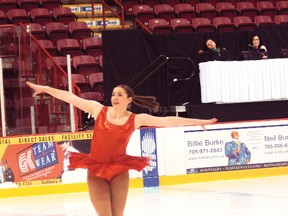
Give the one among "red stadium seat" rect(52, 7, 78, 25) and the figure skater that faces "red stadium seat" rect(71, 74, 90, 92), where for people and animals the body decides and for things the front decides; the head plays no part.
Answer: "red stadium seat" rect(52, 7, 78, 25)

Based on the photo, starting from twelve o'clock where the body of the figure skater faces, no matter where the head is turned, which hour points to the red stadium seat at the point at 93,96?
The red stadium seat is roughly at 6 o'clock from the figure skater.

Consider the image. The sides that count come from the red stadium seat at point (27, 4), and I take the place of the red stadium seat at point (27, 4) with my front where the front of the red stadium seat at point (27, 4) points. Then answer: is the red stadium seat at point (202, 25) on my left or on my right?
on my left

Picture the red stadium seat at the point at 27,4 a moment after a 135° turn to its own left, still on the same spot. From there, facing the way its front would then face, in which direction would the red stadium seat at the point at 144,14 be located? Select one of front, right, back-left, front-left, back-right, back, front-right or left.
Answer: front-right

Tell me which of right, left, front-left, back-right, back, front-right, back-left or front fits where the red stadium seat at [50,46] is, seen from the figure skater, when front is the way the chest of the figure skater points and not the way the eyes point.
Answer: back

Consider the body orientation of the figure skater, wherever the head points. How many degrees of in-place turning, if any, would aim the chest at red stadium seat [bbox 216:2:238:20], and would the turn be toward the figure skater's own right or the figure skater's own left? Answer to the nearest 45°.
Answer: approximately 180°

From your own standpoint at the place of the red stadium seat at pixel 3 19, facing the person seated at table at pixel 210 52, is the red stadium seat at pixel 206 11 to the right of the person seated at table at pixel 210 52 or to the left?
left

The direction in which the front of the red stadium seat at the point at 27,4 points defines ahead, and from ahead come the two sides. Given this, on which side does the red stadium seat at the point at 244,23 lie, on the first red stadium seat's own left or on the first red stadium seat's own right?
on the first red stadium seat's own left

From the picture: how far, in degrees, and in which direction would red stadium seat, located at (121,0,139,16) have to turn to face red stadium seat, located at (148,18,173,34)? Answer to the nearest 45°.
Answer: approximately 45° to its left

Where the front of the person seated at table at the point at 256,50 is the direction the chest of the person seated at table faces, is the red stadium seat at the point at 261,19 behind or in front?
behind
